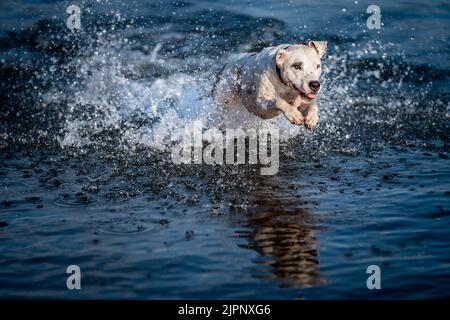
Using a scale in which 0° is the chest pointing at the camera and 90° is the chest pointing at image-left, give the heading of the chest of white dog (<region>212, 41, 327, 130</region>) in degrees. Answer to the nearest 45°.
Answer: approximately 315°
